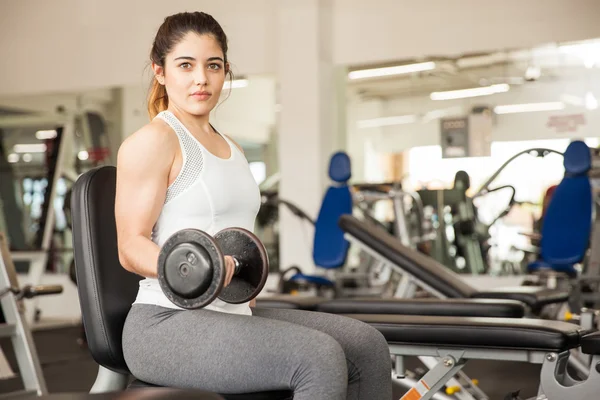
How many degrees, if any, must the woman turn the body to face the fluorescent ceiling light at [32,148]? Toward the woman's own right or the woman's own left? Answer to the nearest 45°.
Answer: approximately 135° to the woman's own left

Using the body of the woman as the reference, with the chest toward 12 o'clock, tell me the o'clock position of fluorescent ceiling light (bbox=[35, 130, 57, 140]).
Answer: The fluorescent ceiling light is roughly at 7 o'clock from the woman.

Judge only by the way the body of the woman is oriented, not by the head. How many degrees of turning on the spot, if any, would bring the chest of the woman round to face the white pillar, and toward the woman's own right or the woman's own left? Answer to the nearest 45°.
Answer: approximately 135° to the woman's own left

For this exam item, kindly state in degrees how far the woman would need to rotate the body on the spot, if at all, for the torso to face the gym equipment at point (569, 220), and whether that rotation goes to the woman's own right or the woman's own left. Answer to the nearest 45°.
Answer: approximately 90° to the woman's own left

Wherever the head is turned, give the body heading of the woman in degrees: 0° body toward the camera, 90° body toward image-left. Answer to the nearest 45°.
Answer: approximately 315°

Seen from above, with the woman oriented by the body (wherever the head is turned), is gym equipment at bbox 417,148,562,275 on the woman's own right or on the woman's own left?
on the woman's own left

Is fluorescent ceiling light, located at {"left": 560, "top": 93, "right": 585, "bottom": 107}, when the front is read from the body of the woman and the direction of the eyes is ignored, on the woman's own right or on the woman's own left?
on the woman's own left

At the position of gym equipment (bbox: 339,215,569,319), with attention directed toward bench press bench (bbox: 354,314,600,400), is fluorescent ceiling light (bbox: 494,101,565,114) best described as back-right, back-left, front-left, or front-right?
back-left
